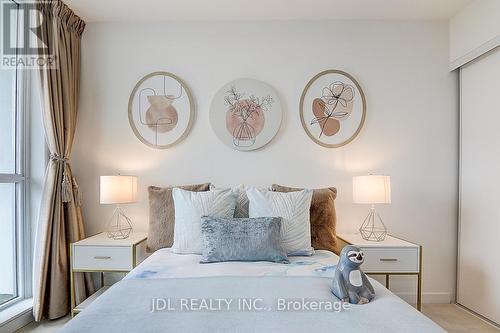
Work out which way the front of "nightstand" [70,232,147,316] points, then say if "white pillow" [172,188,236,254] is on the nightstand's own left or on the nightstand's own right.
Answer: on the nightstand's own left

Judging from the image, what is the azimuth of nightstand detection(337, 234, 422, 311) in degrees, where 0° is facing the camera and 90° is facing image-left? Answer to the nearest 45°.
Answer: approximately 0°

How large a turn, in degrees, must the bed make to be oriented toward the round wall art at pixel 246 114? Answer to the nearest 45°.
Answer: approximately 180°

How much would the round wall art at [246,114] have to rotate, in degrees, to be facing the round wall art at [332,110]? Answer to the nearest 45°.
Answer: approximately 90° to its left

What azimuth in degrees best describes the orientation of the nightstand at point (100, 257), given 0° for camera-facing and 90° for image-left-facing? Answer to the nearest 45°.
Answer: approximately 0°

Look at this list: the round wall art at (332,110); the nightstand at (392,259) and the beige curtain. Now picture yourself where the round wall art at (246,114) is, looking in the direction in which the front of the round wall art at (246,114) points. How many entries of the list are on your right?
1

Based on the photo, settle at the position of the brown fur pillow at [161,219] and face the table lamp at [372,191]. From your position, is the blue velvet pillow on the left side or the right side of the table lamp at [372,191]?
right

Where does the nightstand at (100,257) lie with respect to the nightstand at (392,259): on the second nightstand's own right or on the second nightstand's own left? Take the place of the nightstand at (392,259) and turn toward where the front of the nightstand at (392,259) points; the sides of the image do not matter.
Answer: on the second nightstand's own right

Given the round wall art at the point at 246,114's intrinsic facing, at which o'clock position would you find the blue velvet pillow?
The blue velvet pillow is roughly at 12 o'clock from the round wall art.

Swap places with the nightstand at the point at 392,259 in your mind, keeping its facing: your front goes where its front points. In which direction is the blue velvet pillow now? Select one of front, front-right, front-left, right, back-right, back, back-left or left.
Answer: front-right

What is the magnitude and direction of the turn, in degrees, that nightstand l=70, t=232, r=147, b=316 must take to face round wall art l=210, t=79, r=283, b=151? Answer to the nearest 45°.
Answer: approximately 90° to its left
